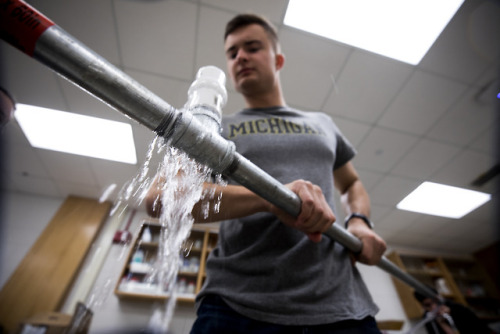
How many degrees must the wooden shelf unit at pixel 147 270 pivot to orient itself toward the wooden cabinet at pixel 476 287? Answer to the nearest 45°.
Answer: approximately 90° to its left

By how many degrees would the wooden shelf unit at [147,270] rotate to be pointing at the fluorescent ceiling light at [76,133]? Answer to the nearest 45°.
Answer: approximately 45° to its right

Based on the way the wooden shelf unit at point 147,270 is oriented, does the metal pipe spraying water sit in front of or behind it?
in front

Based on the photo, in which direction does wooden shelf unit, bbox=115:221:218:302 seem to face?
toward the camera

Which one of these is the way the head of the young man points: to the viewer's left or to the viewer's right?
to the viewer's left

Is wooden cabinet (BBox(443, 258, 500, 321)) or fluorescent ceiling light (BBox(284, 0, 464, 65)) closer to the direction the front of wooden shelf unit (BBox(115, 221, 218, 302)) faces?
the fluorescent ceiling light

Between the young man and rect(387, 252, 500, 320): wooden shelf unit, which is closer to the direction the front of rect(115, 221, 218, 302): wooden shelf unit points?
the young man
